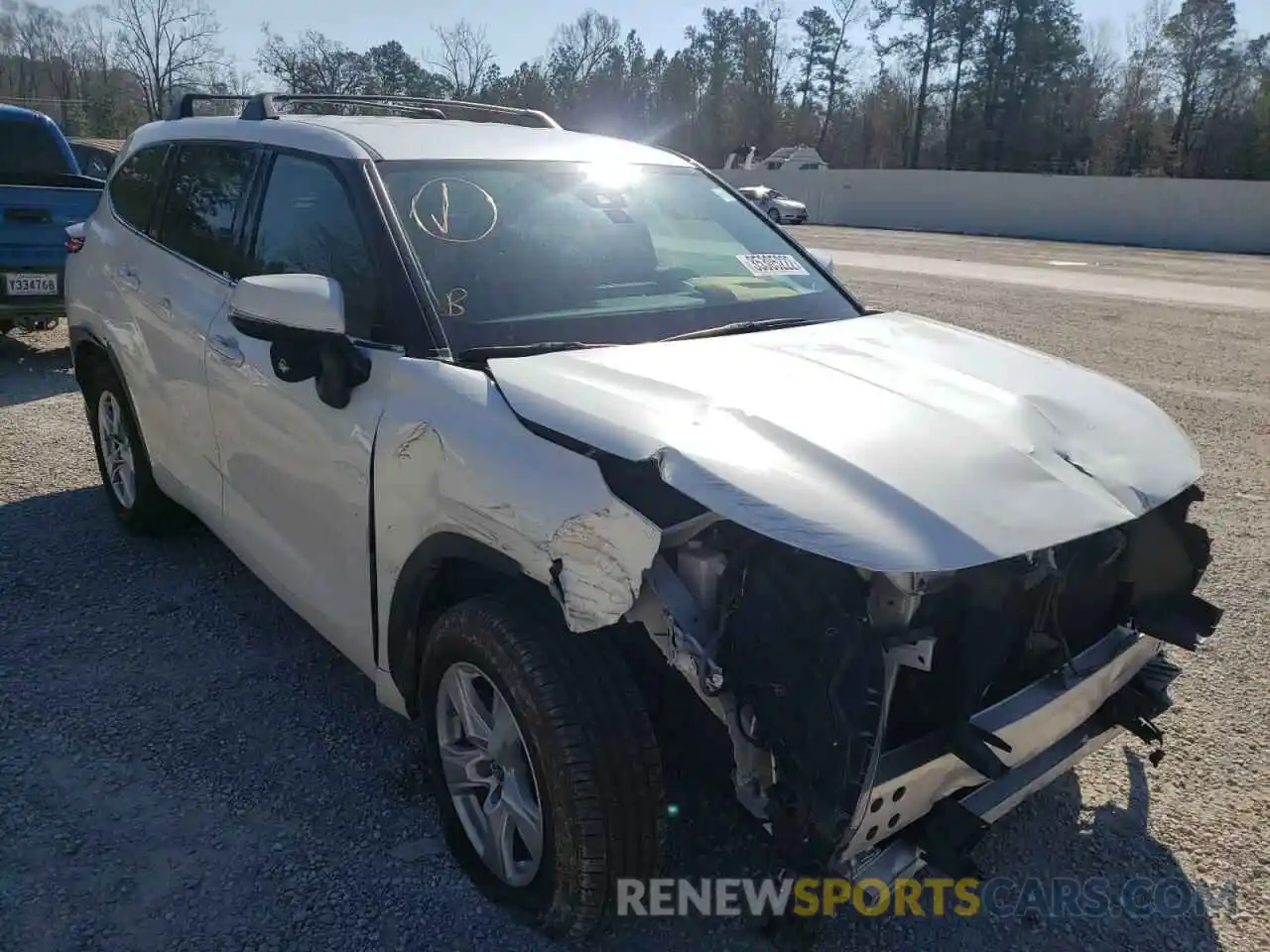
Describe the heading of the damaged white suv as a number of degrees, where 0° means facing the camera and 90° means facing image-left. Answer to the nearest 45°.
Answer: approximately 315°

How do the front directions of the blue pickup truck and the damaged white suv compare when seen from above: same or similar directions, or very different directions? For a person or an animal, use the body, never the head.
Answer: very different directions

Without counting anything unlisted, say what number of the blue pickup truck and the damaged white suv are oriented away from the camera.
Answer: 1

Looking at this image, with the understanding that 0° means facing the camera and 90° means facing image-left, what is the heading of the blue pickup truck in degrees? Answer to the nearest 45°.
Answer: approximately 180°

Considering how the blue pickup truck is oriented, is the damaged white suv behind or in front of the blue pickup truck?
behind

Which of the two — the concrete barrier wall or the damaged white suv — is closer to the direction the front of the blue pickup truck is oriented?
the concrete barrier wall

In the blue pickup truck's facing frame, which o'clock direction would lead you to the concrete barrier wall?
The concrete barrier wall is roughly at 2 o'clock from the blue pickup truck.

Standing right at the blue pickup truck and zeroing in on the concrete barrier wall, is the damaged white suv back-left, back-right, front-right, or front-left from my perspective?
back-right

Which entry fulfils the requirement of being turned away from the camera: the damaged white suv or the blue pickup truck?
the blue pickup truck

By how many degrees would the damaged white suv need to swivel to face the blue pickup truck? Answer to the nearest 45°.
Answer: approximately 180°

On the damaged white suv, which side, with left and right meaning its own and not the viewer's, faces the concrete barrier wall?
left
